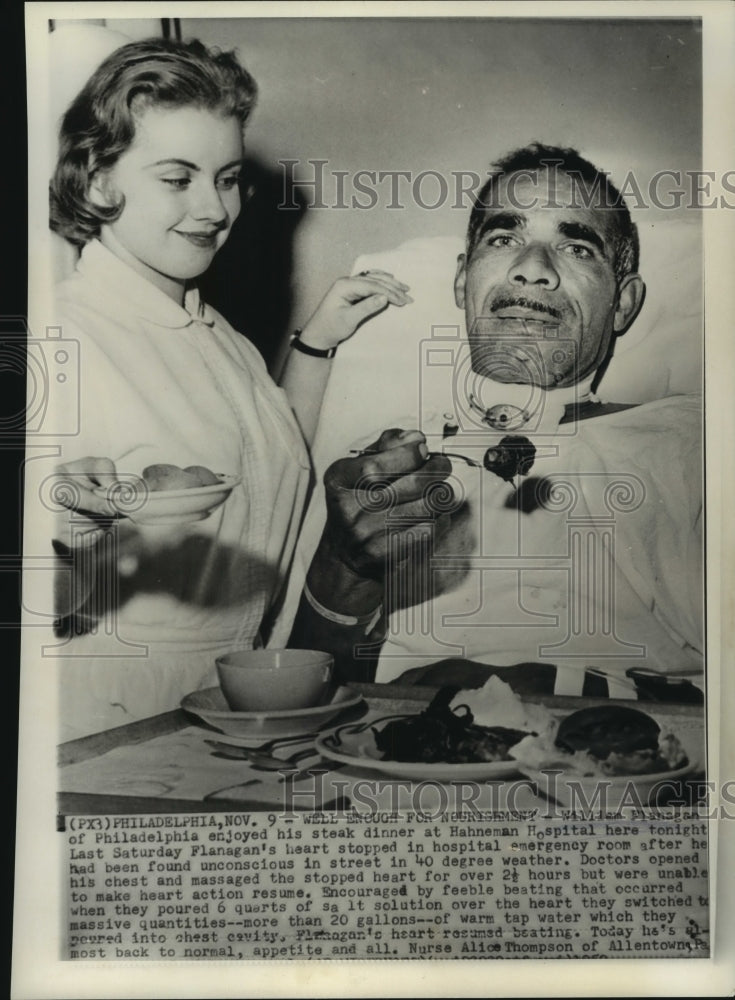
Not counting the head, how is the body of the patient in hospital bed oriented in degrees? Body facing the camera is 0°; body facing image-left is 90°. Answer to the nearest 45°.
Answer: approximately 0°
